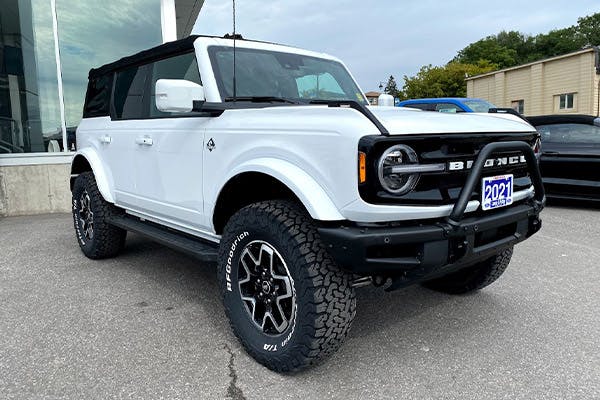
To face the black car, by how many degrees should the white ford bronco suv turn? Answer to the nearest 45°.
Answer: approximately 90° to its left

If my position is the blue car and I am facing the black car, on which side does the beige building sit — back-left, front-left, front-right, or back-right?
back-left

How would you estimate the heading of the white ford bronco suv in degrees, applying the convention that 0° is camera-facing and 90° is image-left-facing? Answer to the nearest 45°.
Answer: approximately 315°

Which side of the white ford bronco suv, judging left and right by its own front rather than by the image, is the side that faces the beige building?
left
